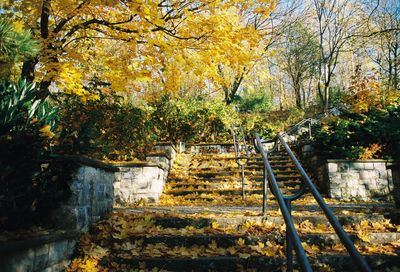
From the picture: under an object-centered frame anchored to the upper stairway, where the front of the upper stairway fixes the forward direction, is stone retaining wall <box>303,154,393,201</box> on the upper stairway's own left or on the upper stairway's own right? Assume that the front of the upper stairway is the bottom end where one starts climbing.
on the upper stairway's own left

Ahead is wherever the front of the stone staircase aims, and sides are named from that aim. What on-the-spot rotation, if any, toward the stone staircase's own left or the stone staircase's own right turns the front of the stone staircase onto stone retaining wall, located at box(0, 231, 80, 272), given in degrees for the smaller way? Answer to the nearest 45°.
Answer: approximately 45° to the stone staircase's own right

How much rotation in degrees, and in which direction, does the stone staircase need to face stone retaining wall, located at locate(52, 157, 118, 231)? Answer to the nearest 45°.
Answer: approximately 90° to its right

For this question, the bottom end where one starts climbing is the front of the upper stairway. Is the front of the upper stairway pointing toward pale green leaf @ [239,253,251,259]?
yes

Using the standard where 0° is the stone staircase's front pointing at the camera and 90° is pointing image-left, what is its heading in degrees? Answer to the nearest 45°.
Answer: approximately 0°

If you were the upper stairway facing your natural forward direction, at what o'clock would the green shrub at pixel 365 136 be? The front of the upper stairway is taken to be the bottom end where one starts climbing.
The green shrub is roughly at 9 o'clock from the upper stairway.
